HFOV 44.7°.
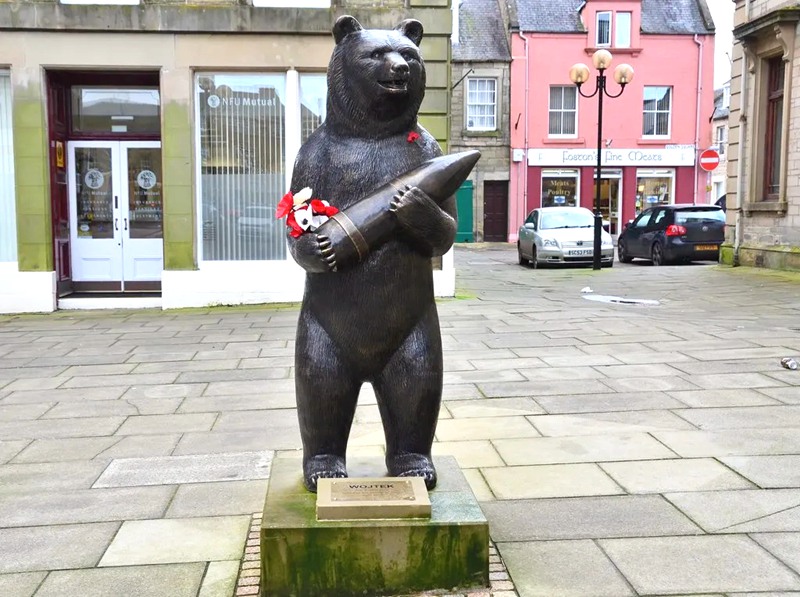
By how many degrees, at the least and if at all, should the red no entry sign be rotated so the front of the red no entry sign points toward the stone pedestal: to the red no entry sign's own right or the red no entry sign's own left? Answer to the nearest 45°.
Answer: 0° — it already faces it

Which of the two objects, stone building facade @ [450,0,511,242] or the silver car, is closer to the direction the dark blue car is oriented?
the stone building facade

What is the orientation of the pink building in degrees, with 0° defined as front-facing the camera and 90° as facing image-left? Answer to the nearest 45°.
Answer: approximately 0°

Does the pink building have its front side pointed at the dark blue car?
yes

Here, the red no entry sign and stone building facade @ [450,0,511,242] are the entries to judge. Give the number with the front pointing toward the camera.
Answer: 2

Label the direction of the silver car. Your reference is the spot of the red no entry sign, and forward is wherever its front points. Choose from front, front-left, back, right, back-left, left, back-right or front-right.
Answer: front-right

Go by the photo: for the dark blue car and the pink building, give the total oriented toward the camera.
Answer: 1

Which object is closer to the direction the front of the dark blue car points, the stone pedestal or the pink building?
the pink building

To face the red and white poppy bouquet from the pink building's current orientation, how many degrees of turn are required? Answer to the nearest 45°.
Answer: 0° — it already faces it

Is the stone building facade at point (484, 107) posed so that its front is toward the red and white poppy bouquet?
yes
